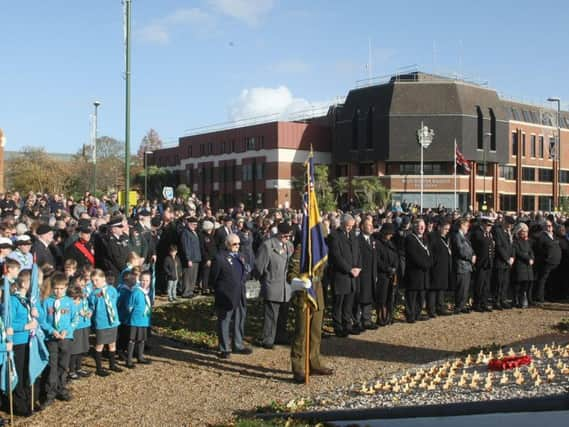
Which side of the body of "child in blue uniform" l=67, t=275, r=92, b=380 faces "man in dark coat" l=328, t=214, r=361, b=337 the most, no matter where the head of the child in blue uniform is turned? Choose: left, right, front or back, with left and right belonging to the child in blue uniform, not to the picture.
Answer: left

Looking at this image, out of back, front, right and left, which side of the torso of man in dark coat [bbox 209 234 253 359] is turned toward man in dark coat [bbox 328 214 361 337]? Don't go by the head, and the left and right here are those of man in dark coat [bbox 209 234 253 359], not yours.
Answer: left

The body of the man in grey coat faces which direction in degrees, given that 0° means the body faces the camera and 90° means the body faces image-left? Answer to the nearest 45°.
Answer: approximately 315°

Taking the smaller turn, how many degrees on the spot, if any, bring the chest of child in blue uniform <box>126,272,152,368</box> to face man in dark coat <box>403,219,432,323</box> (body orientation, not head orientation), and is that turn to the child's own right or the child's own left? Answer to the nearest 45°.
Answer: approximately 90° to the child's own left

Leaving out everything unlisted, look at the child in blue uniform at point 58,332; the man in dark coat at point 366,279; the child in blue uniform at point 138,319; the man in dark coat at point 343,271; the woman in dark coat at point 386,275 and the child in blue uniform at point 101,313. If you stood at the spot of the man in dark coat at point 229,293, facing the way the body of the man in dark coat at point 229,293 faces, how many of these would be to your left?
3

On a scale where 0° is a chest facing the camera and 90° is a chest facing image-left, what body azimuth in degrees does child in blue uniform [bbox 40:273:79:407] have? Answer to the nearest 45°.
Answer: approximately 0°
